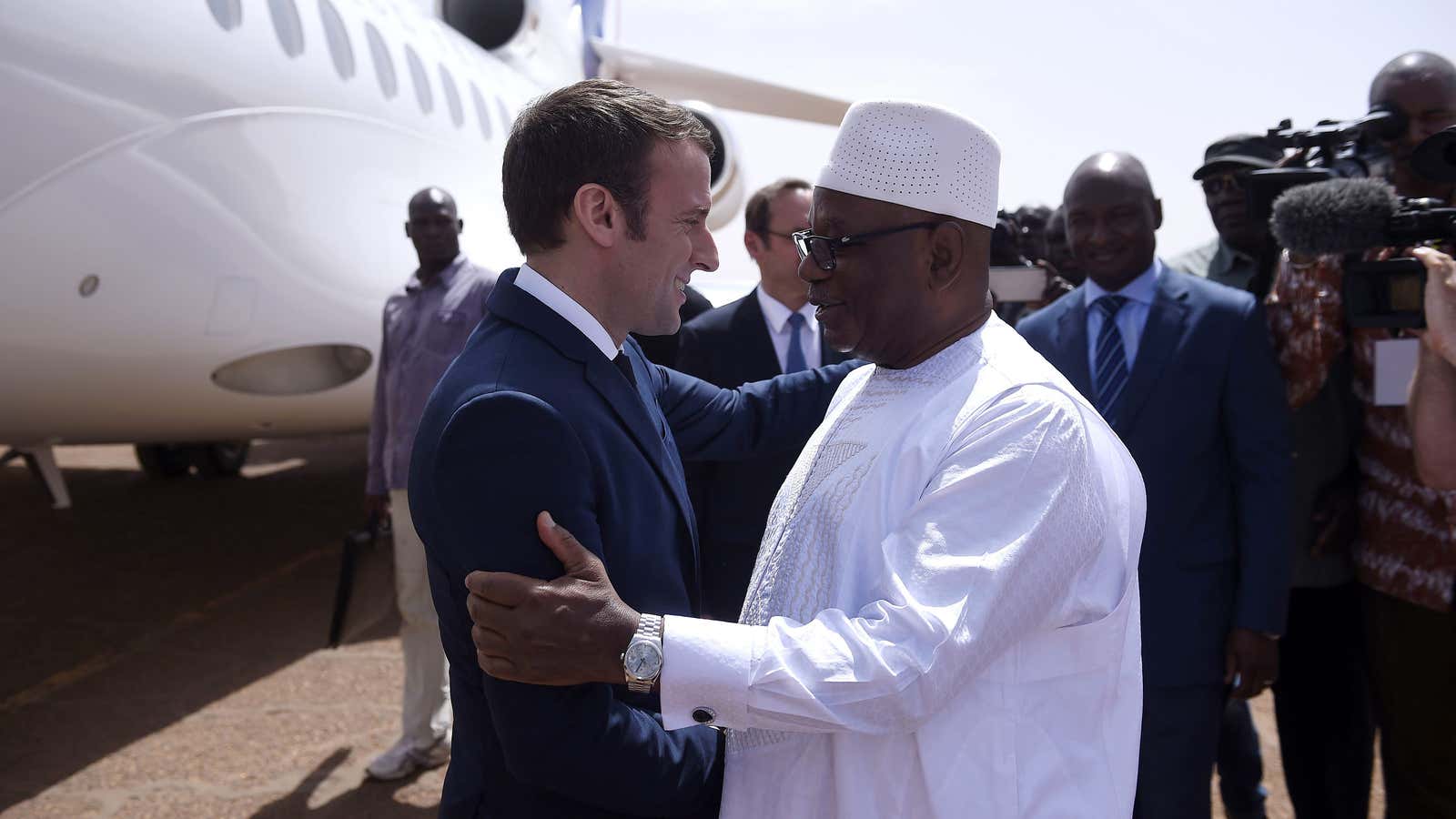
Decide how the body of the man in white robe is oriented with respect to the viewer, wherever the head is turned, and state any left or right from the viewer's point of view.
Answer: facing to the left of the viewer

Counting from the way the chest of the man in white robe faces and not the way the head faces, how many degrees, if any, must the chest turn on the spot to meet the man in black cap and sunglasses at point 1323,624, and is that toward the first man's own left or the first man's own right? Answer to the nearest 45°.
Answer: approximately 135° to the first man's own right

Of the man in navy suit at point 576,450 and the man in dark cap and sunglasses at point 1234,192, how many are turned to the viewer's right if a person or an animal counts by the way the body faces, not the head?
1

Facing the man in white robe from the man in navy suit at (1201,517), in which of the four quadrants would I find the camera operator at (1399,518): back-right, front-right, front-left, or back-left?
back-left

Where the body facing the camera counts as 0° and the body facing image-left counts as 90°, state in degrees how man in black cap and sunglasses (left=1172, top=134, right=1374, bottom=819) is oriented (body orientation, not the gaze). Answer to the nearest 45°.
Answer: approximately 45°

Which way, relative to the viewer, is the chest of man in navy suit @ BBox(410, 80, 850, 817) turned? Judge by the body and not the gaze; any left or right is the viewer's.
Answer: facing to the right of the viewer
